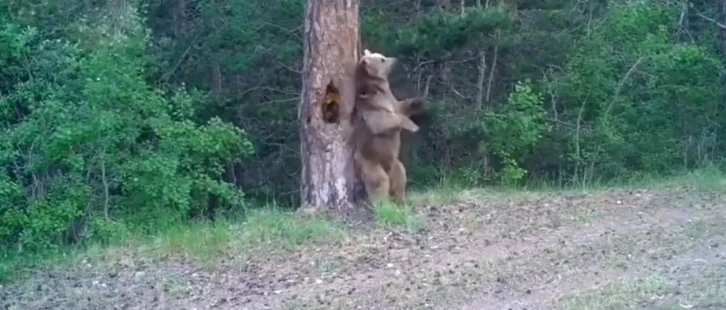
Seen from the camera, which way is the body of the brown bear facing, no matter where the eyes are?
to the viewer's right
